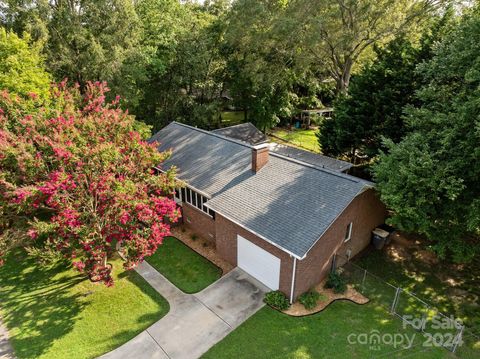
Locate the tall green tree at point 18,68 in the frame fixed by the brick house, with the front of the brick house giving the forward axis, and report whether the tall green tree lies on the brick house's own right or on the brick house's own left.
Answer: on the brick house's own right

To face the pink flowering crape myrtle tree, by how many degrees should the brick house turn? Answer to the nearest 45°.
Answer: approximately 45° to its right

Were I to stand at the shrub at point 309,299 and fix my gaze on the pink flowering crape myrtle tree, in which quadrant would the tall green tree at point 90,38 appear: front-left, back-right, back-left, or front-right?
front-right

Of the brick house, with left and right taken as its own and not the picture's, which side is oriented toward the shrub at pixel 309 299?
left

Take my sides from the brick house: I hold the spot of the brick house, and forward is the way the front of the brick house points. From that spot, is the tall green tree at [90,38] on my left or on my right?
on my right

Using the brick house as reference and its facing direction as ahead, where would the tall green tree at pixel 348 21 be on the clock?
The tall green tree is roughly at 5 o'clock from the brick house.

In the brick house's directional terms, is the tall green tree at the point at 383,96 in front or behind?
behind

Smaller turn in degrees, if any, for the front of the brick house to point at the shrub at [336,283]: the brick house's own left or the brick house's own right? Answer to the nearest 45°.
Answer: approximately 90° to the brick house's own left

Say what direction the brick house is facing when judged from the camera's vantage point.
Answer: facing the viewer and to the left of the viewer
